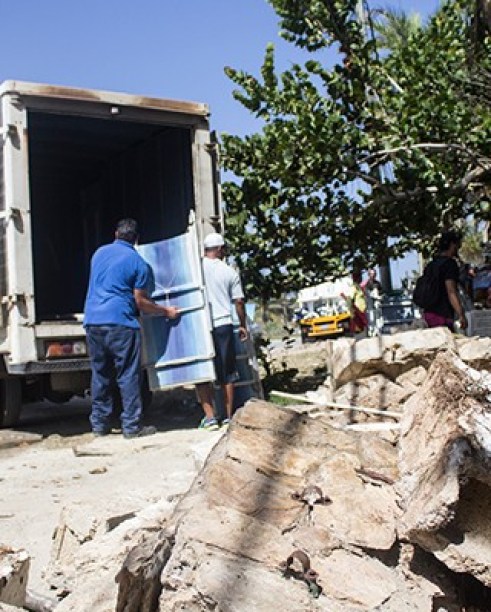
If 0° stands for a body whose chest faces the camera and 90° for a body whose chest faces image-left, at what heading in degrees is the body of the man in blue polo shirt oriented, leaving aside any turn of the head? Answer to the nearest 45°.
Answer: approximately 225°

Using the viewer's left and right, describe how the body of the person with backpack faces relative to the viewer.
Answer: facing away from the viewer and to the right of the viewer

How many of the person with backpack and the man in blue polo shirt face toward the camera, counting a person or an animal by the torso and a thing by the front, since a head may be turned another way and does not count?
0

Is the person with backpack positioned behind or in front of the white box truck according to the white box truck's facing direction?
behind

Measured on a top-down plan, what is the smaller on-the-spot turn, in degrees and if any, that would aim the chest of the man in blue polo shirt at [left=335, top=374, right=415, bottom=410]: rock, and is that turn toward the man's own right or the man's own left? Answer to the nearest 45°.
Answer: approximately 90° to the man's own right

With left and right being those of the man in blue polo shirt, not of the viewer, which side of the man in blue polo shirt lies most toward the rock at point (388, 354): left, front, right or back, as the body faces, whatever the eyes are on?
right

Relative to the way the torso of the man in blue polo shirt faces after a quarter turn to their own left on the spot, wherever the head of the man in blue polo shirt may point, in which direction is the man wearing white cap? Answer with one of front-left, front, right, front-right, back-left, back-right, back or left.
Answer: back-right

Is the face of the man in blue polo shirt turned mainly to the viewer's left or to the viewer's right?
to the viewer's right

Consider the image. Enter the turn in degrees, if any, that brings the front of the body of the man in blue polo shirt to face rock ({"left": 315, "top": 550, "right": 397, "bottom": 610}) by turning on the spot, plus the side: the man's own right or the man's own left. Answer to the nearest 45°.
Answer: approximately 135° to the man's own right

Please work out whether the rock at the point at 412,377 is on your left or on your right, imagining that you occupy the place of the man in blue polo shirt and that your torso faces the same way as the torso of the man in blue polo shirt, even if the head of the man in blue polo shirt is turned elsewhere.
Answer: on your right

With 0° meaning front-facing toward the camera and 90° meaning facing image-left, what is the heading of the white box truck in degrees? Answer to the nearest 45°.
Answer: approximately 135°

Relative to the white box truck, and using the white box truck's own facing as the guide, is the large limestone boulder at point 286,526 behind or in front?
behind
